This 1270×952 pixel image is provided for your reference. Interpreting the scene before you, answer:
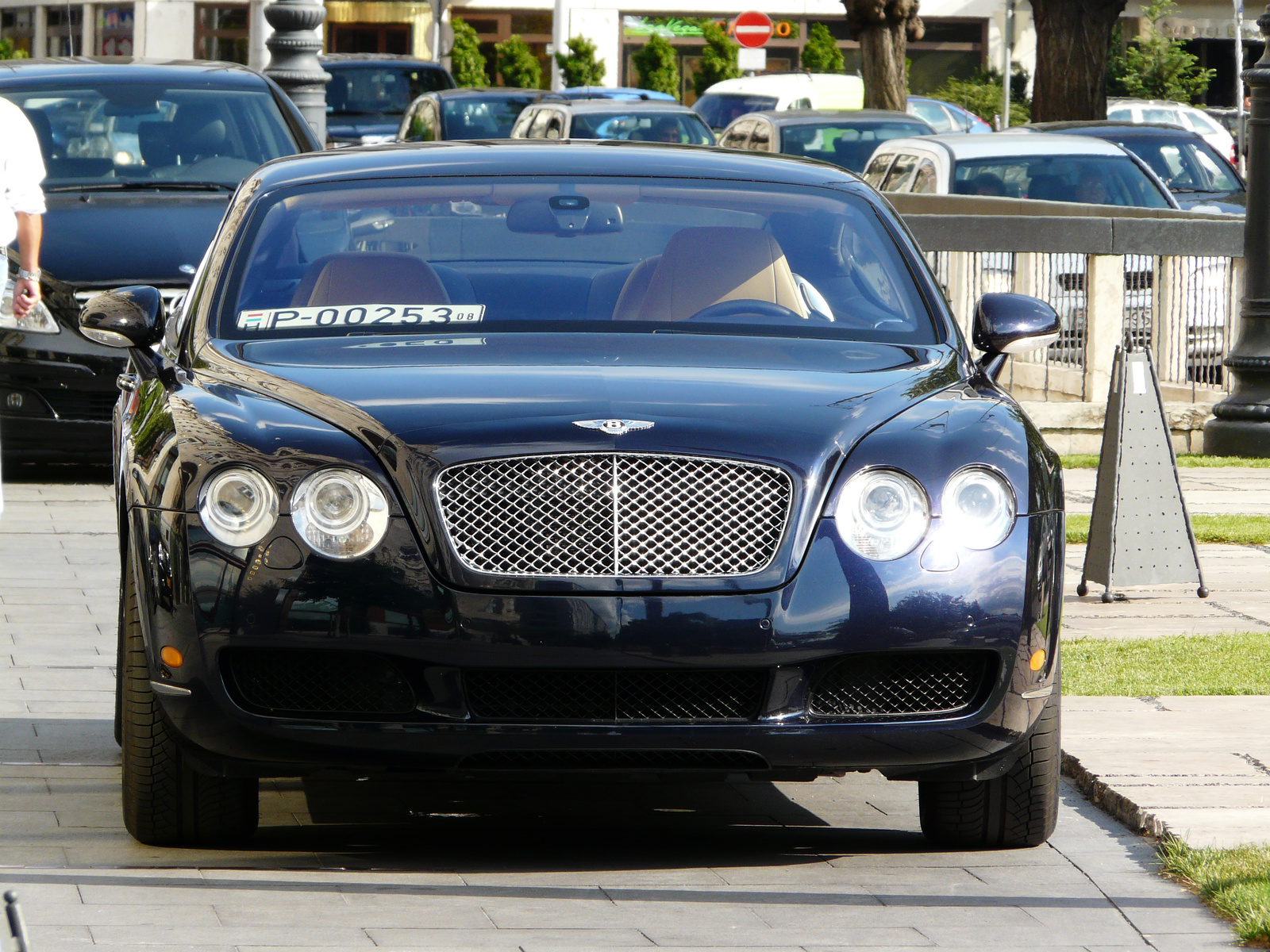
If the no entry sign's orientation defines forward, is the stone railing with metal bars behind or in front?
in front

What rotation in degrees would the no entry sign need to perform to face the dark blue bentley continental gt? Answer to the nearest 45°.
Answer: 0° — it already faces it

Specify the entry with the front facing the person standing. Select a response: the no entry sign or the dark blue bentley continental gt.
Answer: the no entry sign

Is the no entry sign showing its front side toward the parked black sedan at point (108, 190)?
yes

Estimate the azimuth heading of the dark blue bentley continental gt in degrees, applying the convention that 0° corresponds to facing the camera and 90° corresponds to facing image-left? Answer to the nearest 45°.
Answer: approximately 0°

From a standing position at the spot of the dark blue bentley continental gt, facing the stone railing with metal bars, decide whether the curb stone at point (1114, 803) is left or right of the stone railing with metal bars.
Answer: right

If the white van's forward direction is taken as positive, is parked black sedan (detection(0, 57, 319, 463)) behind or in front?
in front

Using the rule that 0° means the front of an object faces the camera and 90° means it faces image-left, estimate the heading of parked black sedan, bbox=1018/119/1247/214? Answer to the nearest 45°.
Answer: approximately 315°

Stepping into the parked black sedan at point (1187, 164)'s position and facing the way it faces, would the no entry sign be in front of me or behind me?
behind

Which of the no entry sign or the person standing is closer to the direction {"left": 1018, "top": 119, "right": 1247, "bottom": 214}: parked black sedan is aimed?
the person standing

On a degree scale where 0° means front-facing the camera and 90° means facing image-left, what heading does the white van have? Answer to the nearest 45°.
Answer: approximately 45°

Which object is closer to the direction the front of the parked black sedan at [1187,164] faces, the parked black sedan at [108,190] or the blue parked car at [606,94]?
the parked black sedan
